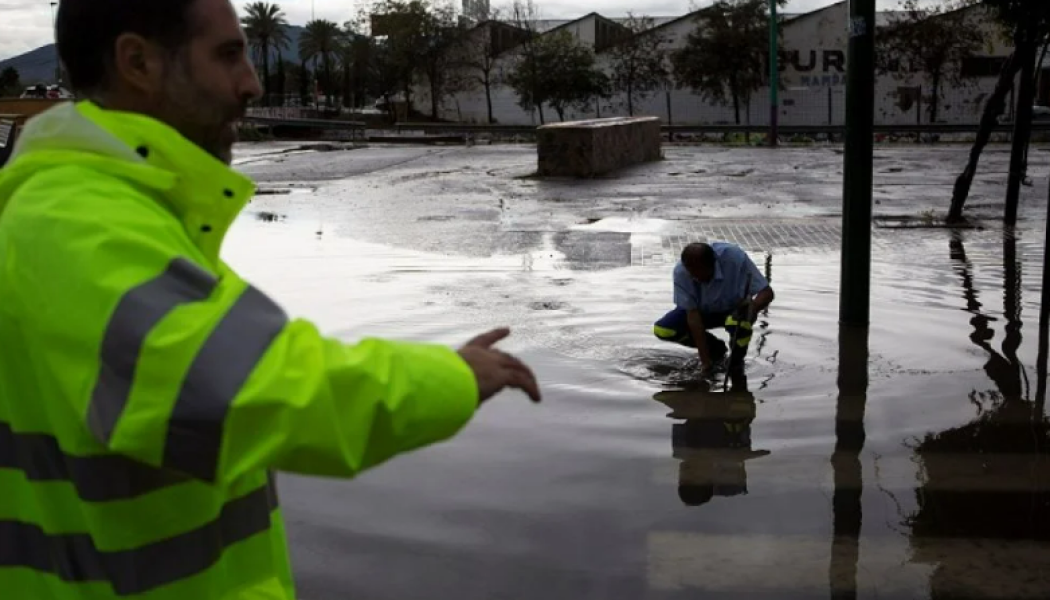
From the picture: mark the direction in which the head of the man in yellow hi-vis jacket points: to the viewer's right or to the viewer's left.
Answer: to the viewer's right

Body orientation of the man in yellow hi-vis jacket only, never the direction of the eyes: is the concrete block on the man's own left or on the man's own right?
on the man's own left

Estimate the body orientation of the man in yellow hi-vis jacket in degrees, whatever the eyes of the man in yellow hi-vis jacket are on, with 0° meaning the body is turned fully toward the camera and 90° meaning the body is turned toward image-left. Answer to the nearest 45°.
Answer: approximately 270°
